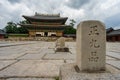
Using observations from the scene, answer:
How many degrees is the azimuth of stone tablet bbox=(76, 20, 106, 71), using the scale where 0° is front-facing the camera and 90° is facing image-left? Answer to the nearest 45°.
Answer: approximately 0°

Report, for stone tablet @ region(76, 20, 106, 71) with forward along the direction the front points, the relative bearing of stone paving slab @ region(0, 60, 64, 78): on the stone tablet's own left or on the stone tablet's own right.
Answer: on the stone tablet's own right
